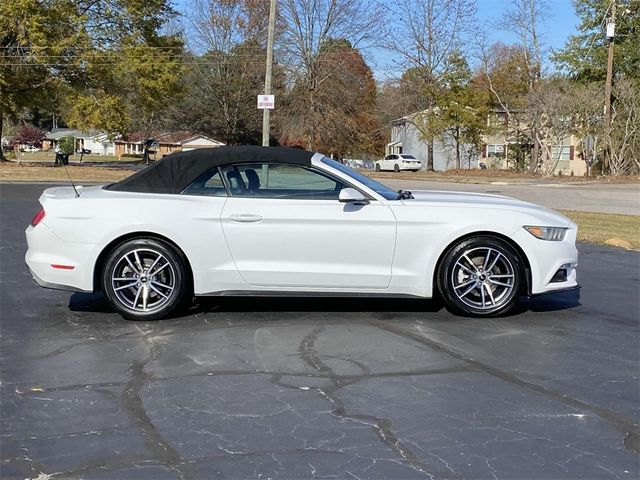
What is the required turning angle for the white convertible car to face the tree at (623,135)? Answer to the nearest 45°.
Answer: approximately 45° to its left

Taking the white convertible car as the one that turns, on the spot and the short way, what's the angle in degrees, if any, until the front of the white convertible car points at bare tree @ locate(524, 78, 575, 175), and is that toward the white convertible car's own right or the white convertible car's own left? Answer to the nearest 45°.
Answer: approximately 90° to the white convertible car's own left

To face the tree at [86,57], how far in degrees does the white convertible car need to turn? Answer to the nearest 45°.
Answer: approximately 90° to its left

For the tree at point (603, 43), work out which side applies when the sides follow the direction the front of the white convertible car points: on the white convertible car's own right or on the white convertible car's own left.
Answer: on the white convertible car's own left

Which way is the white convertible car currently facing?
to the viewer's right

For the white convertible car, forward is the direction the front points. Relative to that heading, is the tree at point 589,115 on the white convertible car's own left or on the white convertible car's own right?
on the white convertible car's own left
